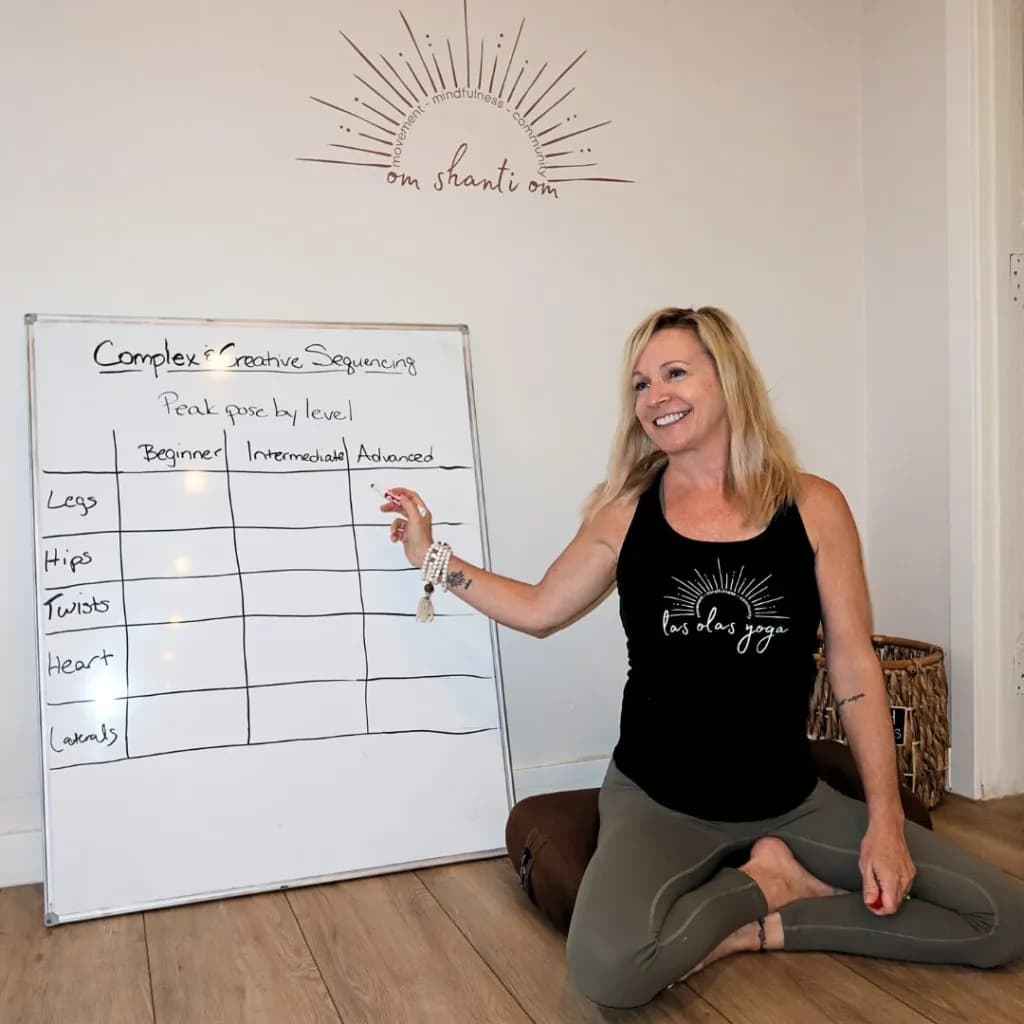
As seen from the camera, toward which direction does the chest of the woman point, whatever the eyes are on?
toward the camera

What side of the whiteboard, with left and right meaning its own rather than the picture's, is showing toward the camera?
front

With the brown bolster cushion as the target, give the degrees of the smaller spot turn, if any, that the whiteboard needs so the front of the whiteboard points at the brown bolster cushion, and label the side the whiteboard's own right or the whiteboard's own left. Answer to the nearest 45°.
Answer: approximately 45° to the whiteboard's own left

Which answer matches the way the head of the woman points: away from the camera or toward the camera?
toward the camera

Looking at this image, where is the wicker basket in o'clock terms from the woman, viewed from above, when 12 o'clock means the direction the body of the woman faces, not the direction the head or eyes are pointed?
The wicker basket is roughly at 7 o'clock from the woman.

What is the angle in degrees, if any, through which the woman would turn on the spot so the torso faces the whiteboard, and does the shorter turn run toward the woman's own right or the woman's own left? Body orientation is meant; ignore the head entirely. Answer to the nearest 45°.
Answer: approximately 90° to the woman's own right

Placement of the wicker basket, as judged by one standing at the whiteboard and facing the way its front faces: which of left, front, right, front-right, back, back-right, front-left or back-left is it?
left

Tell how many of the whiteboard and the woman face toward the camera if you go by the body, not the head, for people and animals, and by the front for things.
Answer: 2
